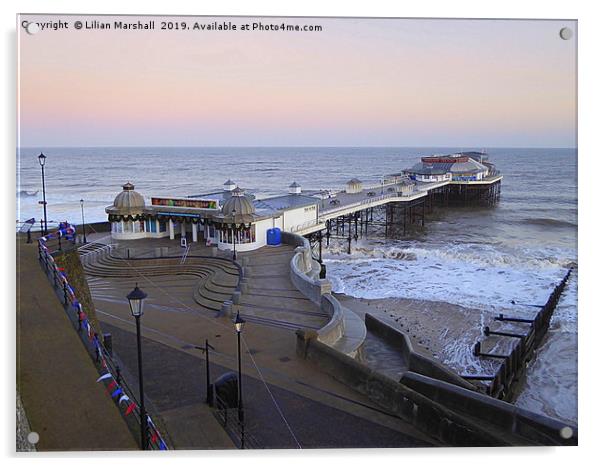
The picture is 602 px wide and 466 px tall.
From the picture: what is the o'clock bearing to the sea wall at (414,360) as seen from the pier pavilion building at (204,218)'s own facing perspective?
The sea wall is roughly at 10 o'clock from the pier pavilion building.

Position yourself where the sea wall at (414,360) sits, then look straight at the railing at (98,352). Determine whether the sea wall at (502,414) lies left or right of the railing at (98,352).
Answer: left

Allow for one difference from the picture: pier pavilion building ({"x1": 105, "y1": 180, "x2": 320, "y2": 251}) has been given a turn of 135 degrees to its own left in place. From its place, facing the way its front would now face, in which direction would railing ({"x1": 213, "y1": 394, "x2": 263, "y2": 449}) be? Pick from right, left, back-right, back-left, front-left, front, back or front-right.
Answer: right

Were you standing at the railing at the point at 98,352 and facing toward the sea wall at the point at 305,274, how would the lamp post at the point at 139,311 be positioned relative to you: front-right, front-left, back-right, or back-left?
back-right

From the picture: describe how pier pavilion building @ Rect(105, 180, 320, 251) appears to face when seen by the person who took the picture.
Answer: facing the viewer and to the left of the viewer

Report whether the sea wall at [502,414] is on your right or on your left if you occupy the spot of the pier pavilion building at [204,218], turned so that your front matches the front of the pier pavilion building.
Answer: on your left

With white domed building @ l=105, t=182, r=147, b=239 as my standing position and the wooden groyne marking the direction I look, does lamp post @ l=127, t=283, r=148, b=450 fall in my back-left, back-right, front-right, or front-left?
front-right

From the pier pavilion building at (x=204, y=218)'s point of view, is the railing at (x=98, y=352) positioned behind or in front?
in front

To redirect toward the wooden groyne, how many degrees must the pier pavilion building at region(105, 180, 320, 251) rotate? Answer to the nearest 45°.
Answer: approximately 90° to its left

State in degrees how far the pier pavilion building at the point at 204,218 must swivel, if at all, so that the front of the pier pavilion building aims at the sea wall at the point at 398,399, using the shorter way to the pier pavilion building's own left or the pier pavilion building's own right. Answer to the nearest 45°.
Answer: approximately 45° to the pier pavilion building's own left

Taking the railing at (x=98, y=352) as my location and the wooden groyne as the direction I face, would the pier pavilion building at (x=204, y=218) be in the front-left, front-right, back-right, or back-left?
front-left

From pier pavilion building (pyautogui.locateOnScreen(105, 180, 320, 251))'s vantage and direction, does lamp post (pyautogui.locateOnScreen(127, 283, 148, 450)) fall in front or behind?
in front
